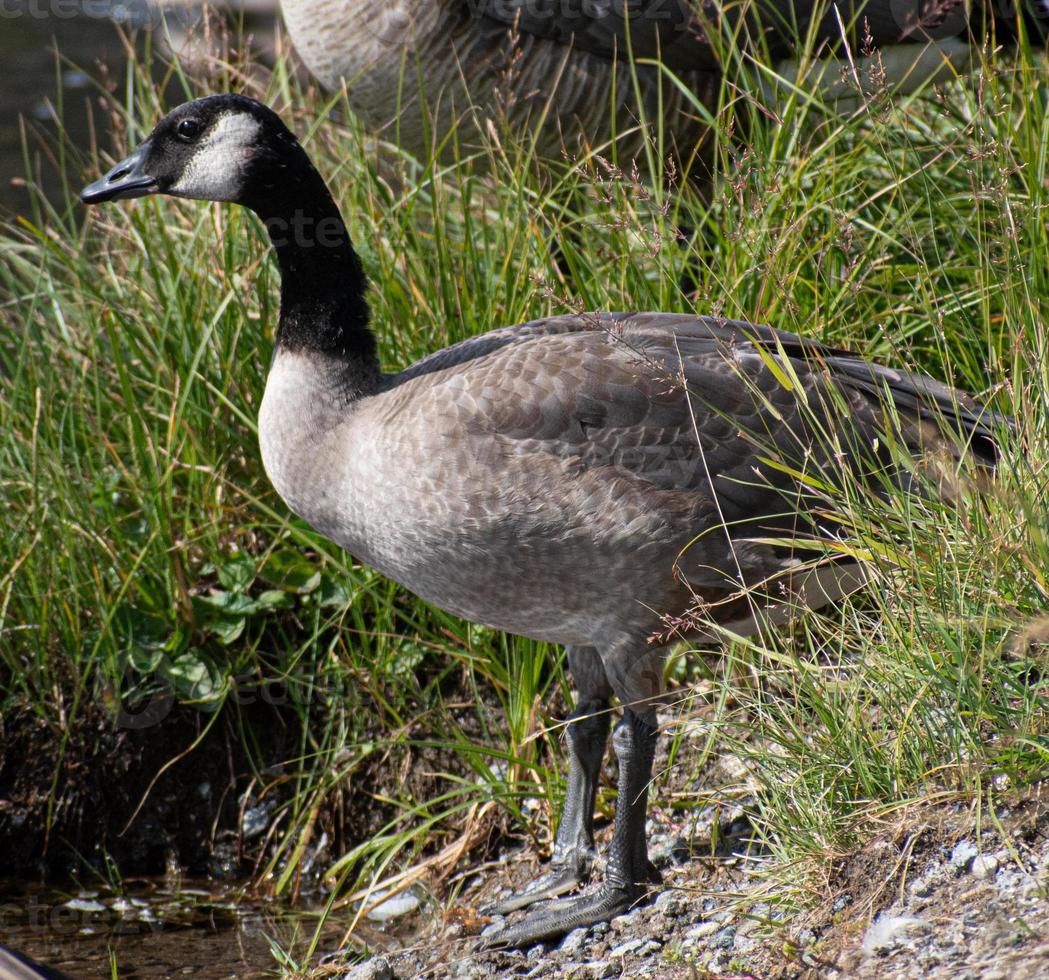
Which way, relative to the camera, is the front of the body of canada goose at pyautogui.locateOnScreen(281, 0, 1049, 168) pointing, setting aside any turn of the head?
to the viewer's left

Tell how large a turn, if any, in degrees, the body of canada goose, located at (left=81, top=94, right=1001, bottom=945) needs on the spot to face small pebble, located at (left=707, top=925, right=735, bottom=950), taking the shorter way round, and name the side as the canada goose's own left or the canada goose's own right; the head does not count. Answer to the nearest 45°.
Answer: approximately 90° to the canada goose's own left

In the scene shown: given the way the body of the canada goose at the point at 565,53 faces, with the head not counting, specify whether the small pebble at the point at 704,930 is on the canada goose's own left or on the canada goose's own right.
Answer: on the canada goose's own left

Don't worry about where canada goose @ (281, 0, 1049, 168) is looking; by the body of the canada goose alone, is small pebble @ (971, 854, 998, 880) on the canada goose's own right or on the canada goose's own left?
on the canada goose's own left

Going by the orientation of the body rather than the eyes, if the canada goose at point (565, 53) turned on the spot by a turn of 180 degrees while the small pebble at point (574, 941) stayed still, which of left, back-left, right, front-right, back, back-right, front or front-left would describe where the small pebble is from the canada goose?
right

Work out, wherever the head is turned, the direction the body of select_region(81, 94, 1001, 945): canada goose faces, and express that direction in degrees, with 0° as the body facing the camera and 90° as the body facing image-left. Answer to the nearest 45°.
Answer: approximately 90°

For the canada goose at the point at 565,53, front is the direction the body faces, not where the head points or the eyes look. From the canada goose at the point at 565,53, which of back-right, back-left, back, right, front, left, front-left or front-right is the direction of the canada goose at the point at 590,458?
left
